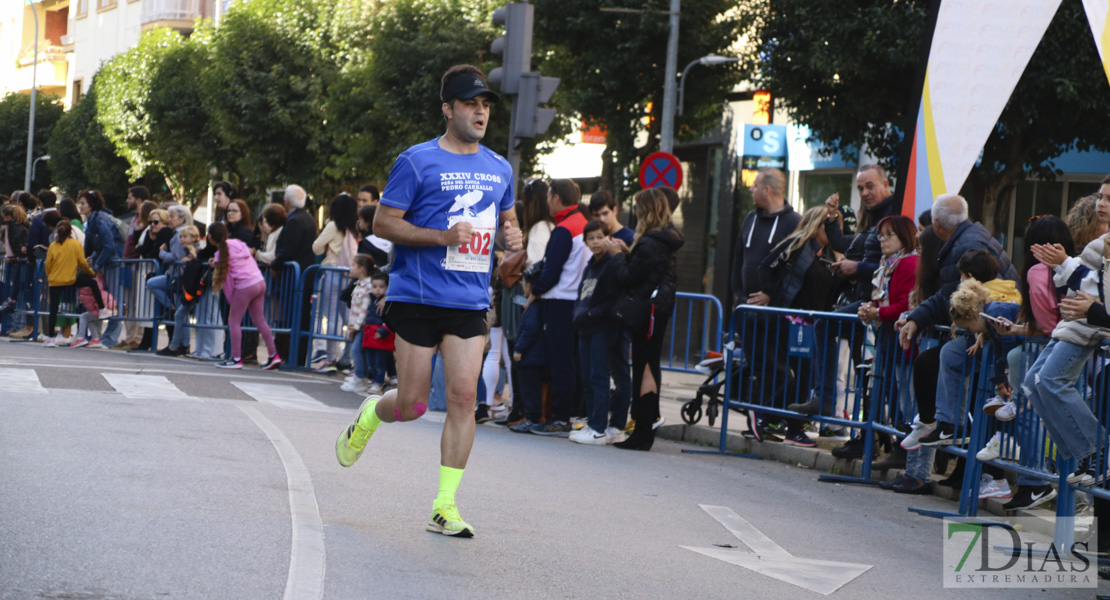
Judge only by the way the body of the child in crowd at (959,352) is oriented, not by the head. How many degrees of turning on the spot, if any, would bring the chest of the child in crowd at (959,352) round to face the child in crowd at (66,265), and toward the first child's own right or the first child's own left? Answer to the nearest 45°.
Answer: approximately 45° to the first child's own right

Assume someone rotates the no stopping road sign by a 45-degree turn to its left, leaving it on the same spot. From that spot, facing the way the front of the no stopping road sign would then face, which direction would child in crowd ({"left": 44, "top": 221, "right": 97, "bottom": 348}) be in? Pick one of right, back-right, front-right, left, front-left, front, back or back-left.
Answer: back-right

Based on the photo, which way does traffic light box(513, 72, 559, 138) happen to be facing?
to the viewer's right

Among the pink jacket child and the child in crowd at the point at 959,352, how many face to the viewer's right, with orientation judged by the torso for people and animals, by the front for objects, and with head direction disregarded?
0

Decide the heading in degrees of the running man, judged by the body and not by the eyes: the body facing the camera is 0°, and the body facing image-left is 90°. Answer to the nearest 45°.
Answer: approximately 315°

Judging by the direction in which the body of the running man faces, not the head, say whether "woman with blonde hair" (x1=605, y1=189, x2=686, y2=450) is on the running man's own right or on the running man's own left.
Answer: on the running man's own left

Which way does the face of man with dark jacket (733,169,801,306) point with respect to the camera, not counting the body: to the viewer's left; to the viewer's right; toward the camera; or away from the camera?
to the viewer's left

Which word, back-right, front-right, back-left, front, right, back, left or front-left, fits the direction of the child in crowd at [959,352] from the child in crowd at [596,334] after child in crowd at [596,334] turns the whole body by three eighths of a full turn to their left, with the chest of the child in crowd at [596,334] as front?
front-right

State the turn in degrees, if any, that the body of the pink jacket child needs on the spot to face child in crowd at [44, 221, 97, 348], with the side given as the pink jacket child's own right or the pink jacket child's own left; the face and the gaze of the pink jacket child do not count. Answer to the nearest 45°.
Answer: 0° — they already face them

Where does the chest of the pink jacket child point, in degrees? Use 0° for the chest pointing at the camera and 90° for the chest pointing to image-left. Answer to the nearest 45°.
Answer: approximately 135°

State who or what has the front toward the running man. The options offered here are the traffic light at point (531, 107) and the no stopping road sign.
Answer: the no stopping road sign

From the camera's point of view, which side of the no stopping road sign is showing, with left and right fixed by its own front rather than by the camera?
front

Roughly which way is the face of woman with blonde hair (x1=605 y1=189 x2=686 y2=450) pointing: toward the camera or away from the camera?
away from the camera

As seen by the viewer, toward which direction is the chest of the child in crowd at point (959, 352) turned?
to the viewer's left

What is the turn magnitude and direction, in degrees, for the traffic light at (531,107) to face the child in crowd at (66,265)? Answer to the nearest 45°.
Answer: approximately 135° to its left
